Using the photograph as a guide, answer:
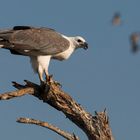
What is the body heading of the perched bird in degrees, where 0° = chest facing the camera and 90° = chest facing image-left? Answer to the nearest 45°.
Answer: approximately 270°

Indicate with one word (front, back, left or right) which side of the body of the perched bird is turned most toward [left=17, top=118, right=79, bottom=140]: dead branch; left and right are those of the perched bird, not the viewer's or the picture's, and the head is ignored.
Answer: right
